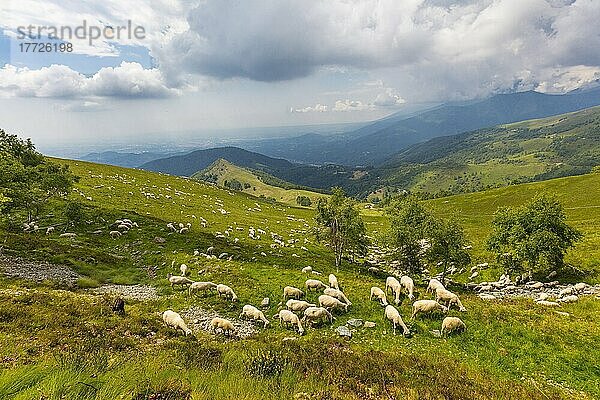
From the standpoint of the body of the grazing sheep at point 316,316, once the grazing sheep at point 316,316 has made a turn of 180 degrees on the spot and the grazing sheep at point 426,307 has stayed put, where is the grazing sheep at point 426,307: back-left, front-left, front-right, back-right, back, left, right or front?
back

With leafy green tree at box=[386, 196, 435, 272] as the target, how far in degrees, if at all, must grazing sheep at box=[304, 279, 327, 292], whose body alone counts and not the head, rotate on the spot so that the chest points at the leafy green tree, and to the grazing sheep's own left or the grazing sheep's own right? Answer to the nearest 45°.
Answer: approximately 45° to the grazing sheep's own left

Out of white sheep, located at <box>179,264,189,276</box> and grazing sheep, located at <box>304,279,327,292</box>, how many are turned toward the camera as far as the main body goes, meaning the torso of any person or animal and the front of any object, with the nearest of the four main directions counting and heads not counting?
1

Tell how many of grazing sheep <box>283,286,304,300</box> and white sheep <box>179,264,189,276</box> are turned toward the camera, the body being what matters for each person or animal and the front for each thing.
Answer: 1

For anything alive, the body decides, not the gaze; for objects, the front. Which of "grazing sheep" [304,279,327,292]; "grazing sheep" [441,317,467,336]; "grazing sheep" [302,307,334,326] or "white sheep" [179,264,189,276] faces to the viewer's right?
"grazing sheep" [304,279,327,292]

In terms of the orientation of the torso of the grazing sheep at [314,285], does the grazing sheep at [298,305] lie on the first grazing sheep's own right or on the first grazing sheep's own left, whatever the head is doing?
on the first grazing sheep's own right
